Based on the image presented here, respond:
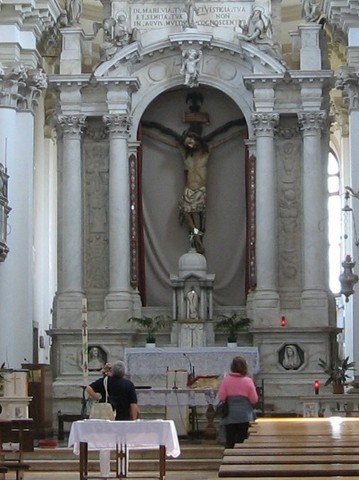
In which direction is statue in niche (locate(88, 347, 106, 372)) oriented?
toward the camera

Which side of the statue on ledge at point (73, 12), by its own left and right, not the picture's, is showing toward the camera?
front

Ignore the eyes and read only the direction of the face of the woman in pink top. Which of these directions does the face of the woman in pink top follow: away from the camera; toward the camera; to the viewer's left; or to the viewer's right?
away from the camera

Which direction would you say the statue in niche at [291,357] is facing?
toward the camera

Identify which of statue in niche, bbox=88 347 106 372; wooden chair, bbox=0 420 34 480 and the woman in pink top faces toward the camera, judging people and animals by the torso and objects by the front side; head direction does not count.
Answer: the statue in niche

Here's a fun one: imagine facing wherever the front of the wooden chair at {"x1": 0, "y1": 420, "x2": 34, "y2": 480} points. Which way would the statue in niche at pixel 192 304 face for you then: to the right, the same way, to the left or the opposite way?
the opposite way

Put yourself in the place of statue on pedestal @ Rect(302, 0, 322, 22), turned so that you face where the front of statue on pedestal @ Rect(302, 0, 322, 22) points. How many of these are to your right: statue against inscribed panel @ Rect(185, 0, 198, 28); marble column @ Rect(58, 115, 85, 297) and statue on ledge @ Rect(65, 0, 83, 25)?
3

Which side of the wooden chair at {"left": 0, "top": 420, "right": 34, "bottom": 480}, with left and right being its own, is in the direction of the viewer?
back

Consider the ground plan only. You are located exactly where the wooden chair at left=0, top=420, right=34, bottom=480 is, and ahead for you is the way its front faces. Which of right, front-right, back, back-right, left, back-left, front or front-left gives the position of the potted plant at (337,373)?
front-right

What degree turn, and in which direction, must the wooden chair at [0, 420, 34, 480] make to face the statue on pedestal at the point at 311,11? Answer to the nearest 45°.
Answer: approximately 45° to its right

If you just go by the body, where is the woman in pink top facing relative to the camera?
away from the camera

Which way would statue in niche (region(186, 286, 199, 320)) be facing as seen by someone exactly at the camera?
facing the viewer

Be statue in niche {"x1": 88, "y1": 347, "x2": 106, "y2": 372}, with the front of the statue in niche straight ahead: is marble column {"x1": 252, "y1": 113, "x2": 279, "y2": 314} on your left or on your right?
on your left

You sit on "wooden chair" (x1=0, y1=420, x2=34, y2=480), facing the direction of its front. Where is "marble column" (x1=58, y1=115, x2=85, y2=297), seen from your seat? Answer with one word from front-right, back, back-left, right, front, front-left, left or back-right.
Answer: front

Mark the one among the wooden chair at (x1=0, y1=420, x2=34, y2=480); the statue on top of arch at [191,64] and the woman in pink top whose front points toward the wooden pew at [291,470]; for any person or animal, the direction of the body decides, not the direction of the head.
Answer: the statue on top of arch

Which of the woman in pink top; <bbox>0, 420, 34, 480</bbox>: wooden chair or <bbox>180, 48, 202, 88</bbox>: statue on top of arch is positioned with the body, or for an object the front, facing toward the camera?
the statue on top of arch

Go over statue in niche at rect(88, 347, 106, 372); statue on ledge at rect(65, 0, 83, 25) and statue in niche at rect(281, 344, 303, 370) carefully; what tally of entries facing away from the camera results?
0
